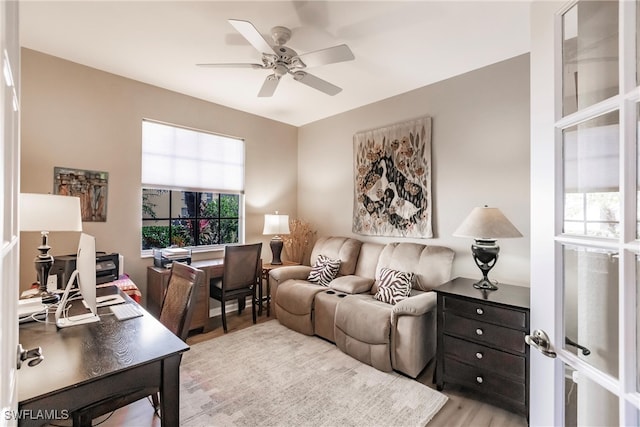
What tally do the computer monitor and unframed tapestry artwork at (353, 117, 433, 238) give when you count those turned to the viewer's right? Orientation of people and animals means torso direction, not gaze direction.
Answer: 1

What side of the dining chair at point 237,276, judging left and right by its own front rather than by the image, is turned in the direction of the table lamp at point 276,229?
right

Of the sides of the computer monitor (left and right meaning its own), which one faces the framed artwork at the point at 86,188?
left

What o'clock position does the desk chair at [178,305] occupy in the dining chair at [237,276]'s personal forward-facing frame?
The desk chair is roughly at 8 o'clock from the dining chair.

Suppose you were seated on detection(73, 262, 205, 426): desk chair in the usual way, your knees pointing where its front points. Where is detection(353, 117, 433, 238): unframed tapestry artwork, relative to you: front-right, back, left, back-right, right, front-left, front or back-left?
back-left

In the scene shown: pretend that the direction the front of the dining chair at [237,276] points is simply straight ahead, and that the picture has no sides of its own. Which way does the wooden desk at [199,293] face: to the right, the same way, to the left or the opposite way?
the opposite way

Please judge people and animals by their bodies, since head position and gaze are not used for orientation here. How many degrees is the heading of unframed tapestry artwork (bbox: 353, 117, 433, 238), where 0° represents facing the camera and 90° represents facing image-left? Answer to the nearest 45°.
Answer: approximately 45°

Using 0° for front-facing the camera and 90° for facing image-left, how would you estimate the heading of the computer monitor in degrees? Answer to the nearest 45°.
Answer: approximately 270°

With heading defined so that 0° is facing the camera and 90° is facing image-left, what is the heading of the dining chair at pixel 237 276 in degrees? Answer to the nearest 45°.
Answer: approximately 135°

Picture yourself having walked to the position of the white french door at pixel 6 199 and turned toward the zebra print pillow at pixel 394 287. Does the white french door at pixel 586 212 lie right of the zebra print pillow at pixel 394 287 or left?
right

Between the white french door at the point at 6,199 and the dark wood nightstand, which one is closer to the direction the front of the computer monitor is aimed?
the dark wood nightstand

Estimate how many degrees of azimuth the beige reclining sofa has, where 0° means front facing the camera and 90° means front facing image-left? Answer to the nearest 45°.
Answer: approximately 45°

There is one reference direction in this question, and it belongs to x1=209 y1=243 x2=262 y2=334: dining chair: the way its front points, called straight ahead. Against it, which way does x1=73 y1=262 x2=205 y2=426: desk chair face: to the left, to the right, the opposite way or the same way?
to the left

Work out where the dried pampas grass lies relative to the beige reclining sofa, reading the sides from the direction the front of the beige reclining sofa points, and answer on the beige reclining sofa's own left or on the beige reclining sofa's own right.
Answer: on the beige reclining sofa's own right
